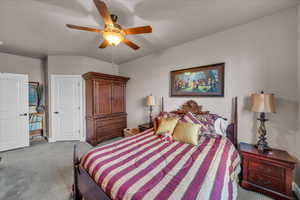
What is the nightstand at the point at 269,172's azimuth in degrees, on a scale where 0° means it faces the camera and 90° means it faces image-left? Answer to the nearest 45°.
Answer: approximately 45°

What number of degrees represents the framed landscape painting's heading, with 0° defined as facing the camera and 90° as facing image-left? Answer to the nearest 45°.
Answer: approximately 45°

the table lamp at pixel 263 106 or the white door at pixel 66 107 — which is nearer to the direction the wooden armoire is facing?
the table lamp

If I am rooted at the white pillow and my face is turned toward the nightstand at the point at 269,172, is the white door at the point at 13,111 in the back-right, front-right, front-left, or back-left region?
back-right

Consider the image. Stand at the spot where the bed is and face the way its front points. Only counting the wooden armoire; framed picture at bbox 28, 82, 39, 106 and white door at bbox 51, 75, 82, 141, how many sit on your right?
3

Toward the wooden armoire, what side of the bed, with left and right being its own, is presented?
right
